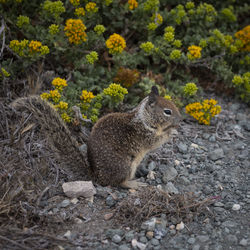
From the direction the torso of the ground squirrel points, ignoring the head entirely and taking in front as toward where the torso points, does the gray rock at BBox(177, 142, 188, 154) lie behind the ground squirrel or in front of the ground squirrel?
in front

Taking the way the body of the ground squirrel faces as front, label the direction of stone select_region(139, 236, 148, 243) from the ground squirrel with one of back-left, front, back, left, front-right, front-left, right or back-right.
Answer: right

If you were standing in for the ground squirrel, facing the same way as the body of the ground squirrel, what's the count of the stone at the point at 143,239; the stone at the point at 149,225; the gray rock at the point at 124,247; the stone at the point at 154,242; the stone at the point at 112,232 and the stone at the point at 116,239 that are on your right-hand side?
6

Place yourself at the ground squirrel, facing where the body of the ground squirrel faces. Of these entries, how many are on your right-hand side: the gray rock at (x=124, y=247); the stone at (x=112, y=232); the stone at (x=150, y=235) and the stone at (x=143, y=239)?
4

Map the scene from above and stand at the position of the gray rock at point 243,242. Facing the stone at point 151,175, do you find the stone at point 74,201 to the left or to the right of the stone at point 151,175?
left

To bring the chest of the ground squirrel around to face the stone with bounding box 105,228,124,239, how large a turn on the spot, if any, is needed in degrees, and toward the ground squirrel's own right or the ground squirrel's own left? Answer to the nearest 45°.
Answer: approximately 90° to the ground squirrel's own right

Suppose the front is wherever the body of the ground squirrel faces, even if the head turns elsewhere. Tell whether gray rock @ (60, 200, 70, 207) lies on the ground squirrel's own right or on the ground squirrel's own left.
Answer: on the ground squirrel's own right

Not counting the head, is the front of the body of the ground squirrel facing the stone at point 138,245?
no

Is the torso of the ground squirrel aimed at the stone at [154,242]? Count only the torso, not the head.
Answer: no

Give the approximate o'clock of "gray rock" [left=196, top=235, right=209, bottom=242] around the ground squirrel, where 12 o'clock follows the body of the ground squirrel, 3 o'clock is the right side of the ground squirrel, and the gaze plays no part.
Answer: The gray rock is roughly at 2 o'clock from the ground squirrel.

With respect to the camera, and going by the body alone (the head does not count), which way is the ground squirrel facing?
to the viewer's right

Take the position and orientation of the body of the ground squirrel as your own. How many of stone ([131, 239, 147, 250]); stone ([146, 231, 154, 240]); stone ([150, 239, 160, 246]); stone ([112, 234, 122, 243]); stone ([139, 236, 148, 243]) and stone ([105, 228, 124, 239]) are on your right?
6

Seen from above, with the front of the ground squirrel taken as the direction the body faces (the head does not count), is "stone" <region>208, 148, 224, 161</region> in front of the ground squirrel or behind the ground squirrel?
in front

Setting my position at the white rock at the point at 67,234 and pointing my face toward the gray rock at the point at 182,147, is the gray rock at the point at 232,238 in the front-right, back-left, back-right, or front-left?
front-right

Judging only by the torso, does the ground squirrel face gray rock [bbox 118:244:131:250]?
no

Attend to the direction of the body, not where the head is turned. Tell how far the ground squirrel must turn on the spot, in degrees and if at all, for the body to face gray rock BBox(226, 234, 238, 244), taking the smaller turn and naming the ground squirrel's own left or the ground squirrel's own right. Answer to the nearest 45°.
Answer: approximately 45° to the ground squirrel's own right

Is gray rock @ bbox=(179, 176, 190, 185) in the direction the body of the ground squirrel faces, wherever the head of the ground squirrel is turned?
yes
